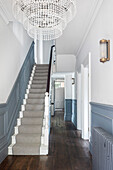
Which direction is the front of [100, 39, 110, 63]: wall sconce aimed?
to the viewer's left

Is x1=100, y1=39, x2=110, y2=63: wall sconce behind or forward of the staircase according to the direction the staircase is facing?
forward

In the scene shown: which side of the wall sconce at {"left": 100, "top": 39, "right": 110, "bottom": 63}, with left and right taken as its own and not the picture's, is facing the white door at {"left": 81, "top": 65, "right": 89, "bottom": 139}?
right

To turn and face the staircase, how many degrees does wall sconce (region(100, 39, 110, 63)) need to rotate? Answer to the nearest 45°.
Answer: approximately 45° to its right

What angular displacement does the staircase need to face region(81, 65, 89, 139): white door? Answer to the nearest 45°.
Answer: approximately 90° to its left

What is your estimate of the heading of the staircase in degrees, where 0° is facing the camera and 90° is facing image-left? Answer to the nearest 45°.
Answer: approximately 0°

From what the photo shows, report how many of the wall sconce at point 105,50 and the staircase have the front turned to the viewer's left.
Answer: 1
